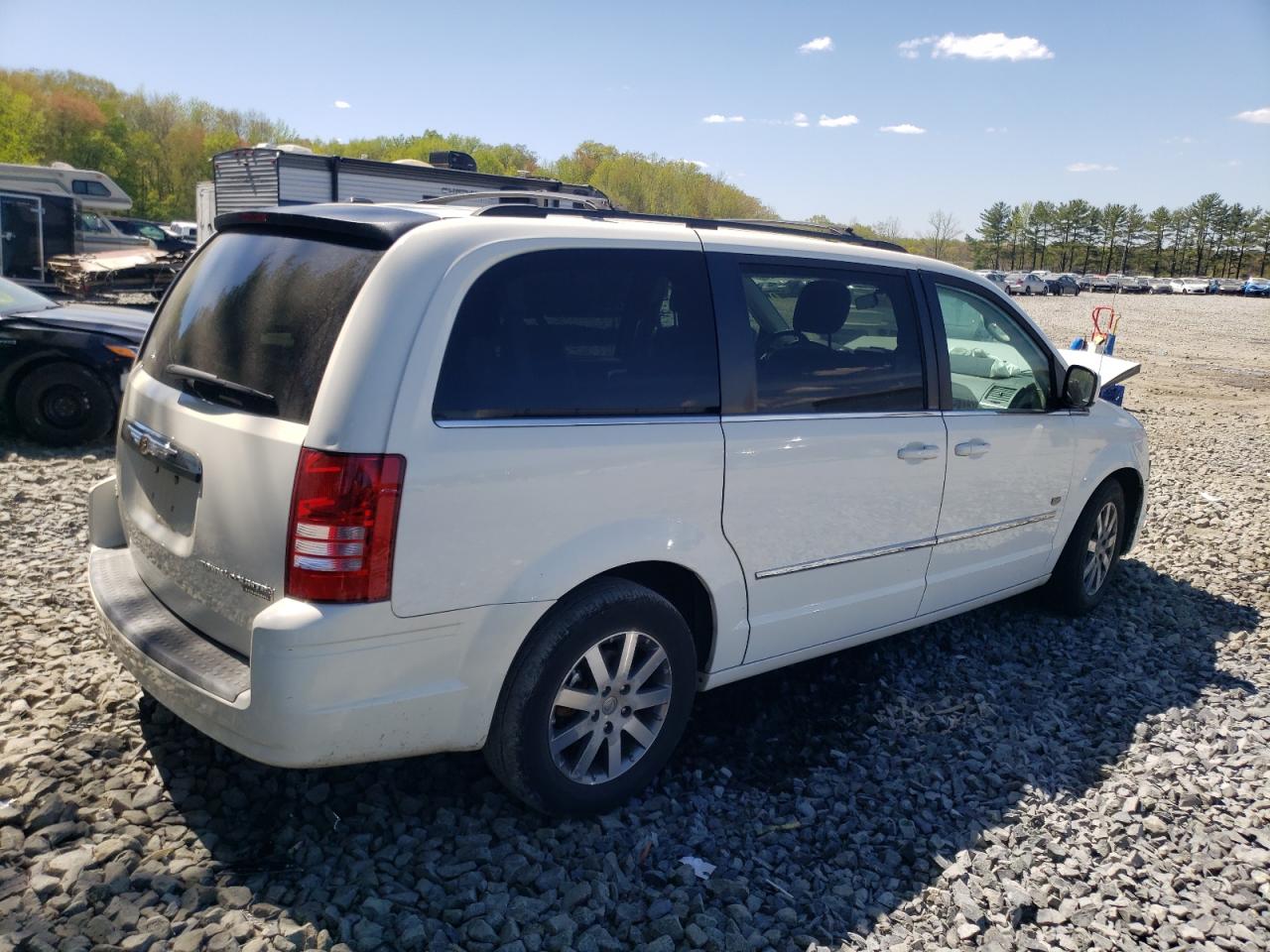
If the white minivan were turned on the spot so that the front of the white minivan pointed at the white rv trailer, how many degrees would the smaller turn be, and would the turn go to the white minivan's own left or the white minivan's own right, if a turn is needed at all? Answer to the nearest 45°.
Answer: approximately 45° to the white minivan's own left

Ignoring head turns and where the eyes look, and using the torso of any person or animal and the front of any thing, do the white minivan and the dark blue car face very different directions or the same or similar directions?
same or similar directions

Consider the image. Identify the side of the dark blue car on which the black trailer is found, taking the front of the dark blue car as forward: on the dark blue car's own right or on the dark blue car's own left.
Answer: on the dark blue car's own left

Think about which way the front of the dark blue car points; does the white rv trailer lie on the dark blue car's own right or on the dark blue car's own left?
on the dark blue car's own left

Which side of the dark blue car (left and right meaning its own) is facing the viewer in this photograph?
right

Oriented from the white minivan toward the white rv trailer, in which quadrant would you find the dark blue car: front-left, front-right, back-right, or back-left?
front-left
